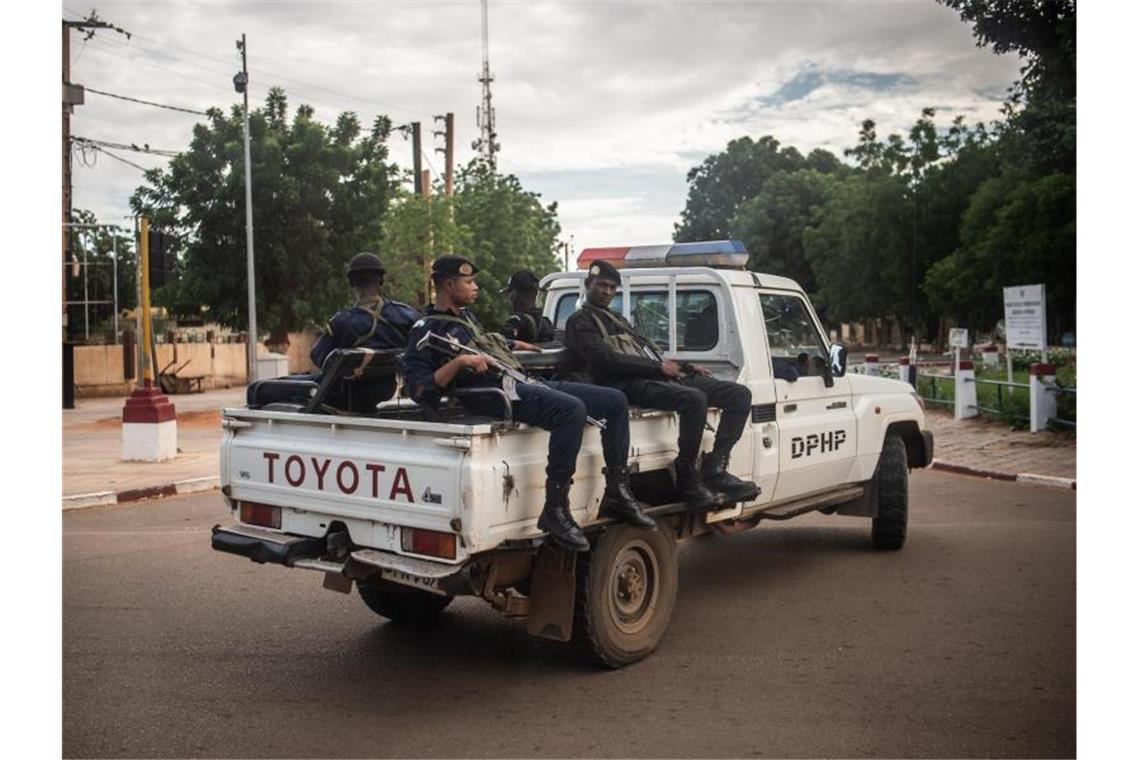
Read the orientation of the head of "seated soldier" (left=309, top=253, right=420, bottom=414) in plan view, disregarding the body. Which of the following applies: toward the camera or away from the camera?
away from the camera

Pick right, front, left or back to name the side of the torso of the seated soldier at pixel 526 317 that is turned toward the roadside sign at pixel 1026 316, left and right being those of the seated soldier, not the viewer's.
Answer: right

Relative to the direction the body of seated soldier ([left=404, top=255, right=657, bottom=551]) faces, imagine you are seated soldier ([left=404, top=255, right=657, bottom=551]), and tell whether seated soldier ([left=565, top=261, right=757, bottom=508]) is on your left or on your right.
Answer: on your left

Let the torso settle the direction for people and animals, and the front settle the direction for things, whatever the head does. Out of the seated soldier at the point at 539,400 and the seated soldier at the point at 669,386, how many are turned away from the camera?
0

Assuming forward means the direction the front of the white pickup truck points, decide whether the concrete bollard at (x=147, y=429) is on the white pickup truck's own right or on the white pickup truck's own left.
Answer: on the white pickup truck's own left

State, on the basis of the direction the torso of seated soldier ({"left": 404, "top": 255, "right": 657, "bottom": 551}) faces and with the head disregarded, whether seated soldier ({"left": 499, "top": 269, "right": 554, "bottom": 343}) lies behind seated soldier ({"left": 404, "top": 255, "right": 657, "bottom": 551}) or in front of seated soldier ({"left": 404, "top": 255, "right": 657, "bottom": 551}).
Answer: behind

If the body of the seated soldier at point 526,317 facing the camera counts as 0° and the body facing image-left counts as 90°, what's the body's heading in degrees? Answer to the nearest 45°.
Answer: approximately 135°

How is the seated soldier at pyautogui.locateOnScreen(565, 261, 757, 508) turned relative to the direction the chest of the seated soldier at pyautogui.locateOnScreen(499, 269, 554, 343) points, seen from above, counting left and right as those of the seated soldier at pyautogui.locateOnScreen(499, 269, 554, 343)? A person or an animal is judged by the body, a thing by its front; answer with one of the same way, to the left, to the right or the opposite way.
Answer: the opposite way

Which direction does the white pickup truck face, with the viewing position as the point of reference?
facing away from the viewer and to the right of the viewer
